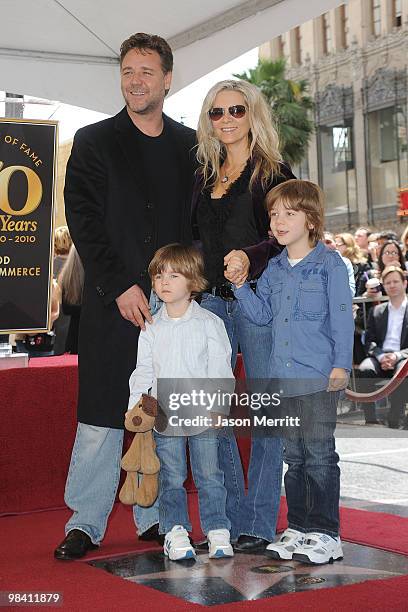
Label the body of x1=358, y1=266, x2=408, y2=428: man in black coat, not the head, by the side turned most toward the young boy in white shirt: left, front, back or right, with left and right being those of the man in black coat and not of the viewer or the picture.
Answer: front

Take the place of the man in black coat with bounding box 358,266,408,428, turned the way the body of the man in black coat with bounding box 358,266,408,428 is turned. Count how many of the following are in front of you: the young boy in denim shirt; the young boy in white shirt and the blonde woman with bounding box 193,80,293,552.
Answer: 3

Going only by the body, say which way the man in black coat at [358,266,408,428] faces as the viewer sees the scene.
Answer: toward the camera

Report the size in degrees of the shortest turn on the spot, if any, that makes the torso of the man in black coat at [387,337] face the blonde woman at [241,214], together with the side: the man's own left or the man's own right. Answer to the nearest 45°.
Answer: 0° — they already face them

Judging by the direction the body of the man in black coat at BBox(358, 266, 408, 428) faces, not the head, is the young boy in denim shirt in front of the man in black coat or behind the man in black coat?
in front

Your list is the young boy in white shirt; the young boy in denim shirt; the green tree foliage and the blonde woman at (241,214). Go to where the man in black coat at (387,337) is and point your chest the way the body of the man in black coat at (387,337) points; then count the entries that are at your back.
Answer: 1

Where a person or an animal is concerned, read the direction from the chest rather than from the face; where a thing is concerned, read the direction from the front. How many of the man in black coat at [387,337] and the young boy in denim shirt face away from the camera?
0

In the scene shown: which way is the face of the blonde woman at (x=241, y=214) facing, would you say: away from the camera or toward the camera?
toward the camera

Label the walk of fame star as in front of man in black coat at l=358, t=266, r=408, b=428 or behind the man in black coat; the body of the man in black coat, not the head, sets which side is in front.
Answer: in front

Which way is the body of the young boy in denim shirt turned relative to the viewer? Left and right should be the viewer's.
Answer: facing the viewer and to the left of the viewer

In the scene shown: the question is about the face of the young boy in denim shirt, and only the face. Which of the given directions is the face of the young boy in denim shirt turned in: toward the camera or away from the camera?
toward the camera

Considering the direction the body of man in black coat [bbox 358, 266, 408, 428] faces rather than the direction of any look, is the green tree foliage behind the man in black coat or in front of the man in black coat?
behind
